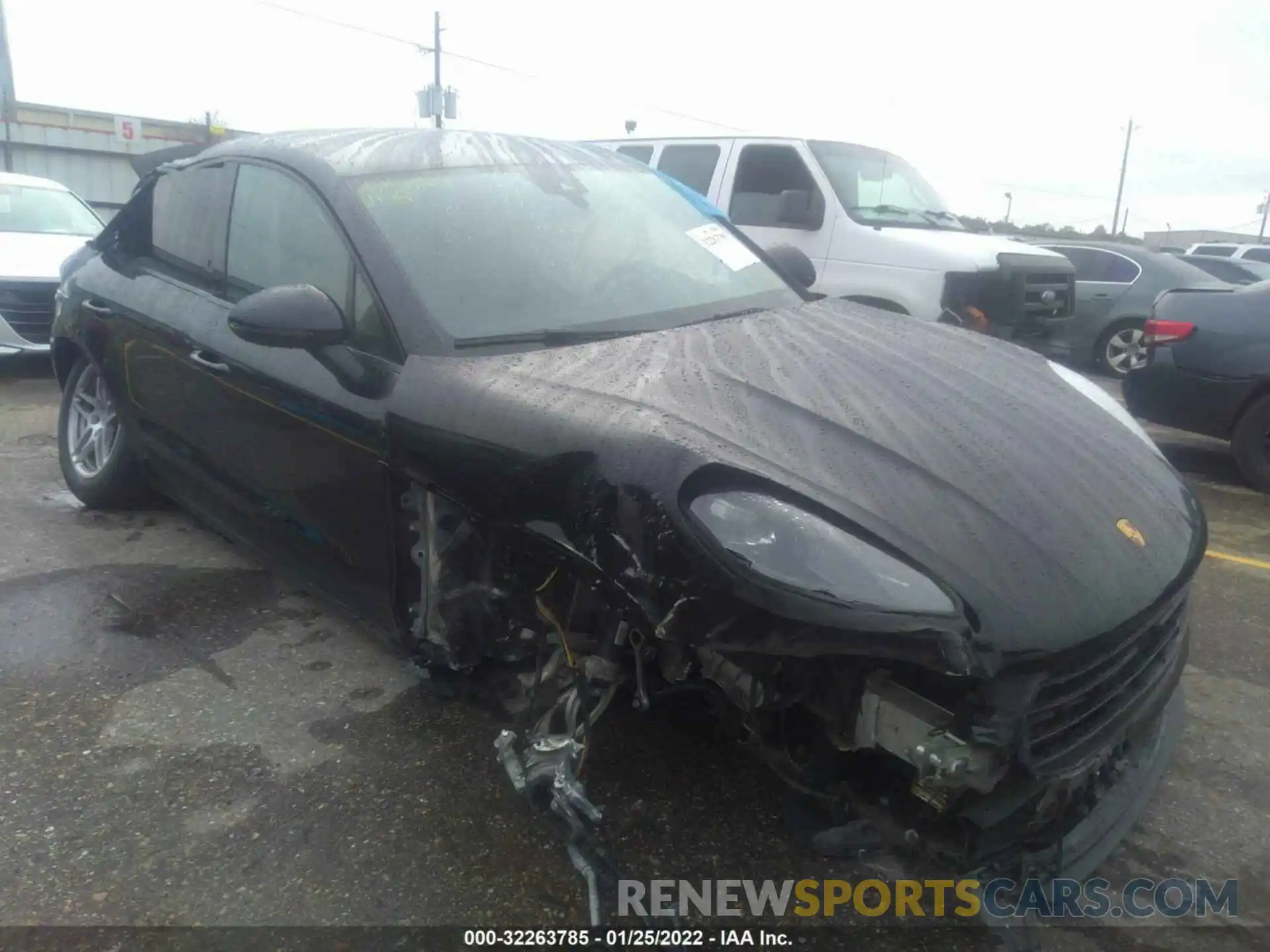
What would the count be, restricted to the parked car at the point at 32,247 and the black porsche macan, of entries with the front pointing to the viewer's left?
0

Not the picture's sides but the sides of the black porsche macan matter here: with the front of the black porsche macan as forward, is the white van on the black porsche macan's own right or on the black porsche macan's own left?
on the black porsche macan's own left

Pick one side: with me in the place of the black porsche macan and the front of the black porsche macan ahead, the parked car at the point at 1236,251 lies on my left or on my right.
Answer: on my left

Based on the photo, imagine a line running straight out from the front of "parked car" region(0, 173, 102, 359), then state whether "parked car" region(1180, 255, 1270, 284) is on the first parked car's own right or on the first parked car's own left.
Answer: on the first parked car's own left

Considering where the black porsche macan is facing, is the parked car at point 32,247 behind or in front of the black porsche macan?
behind

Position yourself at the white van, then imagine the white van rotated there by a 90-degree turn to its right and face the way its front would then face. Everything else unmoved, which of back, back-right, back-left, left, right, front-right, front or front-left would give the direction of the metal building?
right

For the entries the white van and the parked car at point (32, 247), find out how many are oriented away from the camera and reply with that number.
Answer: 0

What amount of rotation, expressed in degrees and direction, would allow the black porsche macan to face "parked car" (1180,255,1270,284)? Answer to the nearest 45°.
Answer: approximately 90° to its left

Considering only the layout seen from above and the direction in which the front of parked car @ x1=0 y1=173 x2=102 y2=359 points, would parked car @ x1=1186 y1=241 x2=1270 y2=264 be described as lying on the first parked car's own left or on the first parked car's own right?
on the first parked car's own left

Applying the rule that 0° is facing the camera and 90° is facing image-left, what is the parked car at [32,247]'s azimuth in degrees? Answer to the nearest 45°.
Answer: approximately 0°
